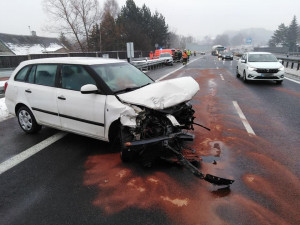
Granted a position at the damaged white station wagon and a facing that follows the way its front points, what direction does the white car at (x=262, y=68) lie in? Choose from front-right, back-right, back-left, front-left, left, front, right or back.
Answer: left

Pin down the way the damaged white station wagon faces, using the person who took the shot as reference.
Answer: facing the viewer and to the right of the viewer

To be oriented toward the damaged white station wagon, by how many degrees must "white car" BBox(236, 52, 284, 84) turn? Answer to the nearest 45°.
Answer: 0° — it already faces it

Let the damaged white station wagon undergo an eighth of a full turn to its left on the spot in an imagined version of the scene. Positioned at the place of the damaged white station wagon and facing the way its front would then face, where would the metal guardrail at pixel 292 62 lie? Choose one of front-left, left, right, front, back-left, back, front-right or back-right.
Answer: front-left

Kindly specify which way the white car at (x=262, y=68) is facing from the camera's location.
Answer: facing the viewer

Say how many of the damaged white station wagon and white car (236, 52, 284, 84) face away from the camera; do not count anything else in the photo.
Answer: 0

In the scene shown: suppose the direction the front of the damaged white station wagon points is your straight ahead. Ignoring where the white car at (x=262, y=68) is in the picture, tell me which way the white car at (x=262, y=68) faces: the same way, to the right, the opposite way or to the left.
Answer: to the right
